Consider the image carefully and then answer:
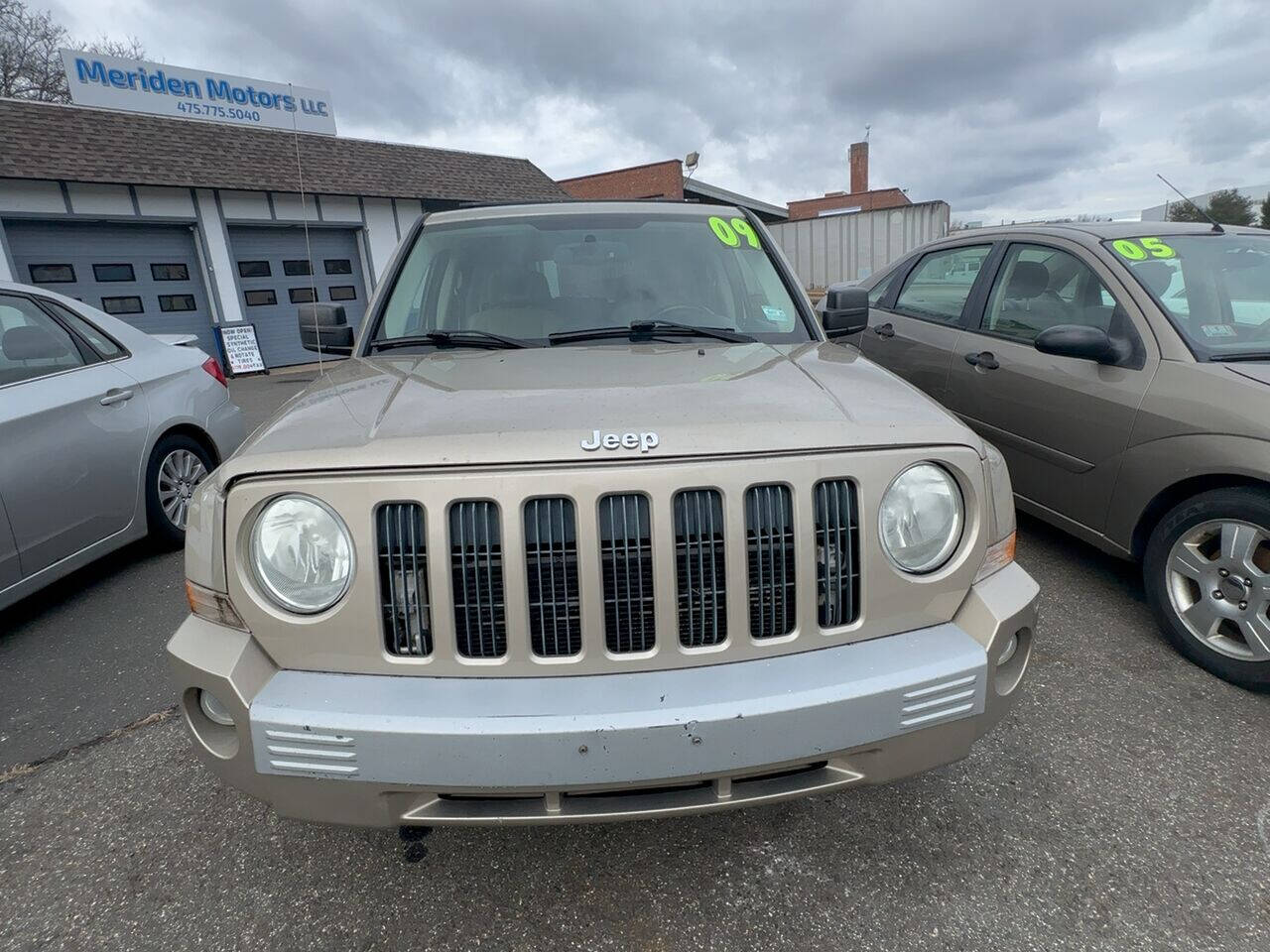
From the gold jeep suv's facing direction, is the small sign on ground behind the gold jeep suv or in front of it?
behind

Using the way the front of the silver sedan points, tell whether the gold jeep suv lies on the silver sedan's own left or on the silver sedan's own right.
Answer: on the silver sedan's own left

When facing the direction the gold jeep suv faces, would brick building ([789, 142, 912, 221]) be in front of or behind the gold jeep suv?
behind

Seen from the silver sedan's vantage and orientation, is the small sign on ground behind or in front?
behind

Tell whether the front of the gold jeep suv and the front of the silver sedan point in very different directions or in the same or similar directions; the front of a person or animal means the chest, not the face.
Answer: same or similar directions

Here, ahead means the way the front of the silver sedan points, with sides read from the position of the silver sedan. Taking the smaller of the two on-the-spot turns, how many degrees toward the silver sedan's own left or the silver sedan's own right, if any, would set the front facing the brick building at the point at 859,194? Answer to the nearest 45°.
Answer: approximately 180°

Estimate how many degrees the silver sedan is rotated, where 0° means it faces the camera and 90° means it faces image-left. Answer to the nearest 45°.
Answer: approximately 45°

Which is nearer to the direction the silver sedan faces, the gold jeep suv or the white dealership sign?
the gold jeep suv

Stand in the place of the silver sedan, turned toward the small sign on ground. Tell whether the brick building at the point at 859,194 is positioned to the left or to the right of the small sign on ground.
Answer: right

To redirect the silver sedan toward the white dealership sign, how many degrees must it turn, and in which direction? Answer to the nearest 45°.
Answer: approximately 135° to its right

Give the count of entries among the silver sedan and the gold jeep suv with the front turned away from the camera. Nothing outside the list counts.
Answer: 0

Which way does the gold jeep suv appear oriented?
toward the camera

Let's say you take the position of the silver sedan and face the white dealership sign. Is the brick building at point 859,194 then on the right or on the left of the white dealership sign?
right

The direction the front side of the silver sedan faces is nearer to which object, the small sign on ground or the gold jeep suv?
the gold jeep suv
